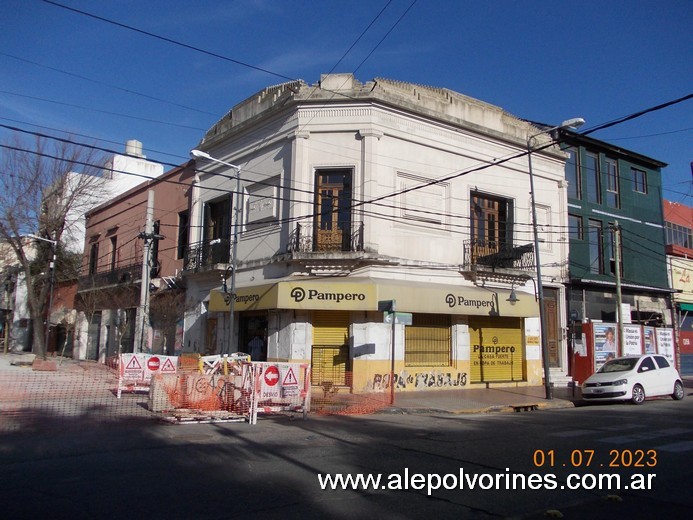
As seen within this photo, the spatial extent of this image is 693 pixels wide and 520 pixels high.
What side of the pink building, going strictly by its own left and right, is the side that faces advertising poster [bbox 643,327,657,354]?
left

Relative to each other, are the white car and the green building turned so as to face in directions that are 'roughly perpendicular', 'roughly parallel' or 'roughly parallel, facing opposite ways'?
roughly perpendicular

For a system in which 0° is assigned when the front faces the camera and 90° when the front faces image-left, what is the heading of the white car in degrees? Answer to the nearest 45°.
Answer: approximately 45°

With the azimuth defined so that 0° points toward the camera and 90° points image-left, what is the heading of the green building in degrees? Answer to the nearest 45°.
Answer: approximately 315°

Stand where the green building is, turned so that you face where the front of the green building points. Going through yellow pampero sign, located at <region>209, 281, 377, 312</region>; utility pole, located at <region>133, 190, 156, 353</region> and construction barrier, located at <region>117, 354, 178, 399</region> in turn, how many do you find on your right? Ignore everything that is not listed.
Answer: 3

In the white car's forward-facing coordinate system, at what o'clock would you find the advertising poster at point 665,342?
The advertising poster is roughly at 5 o'clock from the white car.

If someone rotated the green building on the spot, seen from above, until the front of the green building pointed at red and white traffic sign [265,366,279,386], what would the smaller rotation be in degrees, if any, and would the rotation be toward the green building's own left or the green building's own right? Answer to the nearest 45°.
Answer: approximately 45° to the green building's own right

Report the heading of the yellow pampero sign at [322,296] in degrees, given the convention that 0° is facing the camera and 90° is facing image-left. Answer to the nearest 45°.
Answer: approximately 0°

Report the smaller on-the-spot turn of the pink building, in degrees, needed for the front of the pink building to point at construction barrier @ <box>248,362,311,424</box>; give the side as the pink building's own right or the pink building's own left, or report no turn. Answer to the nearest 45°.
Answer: approximately 45° to the pink building's own left

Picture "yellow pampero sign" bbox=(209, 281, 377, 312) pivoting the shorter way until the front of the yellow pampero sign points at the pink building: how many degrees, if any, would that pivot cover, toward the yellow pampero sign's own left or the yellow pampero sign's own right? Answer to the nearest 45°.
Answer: approximately 135° to the yellow pampero sign's own right
